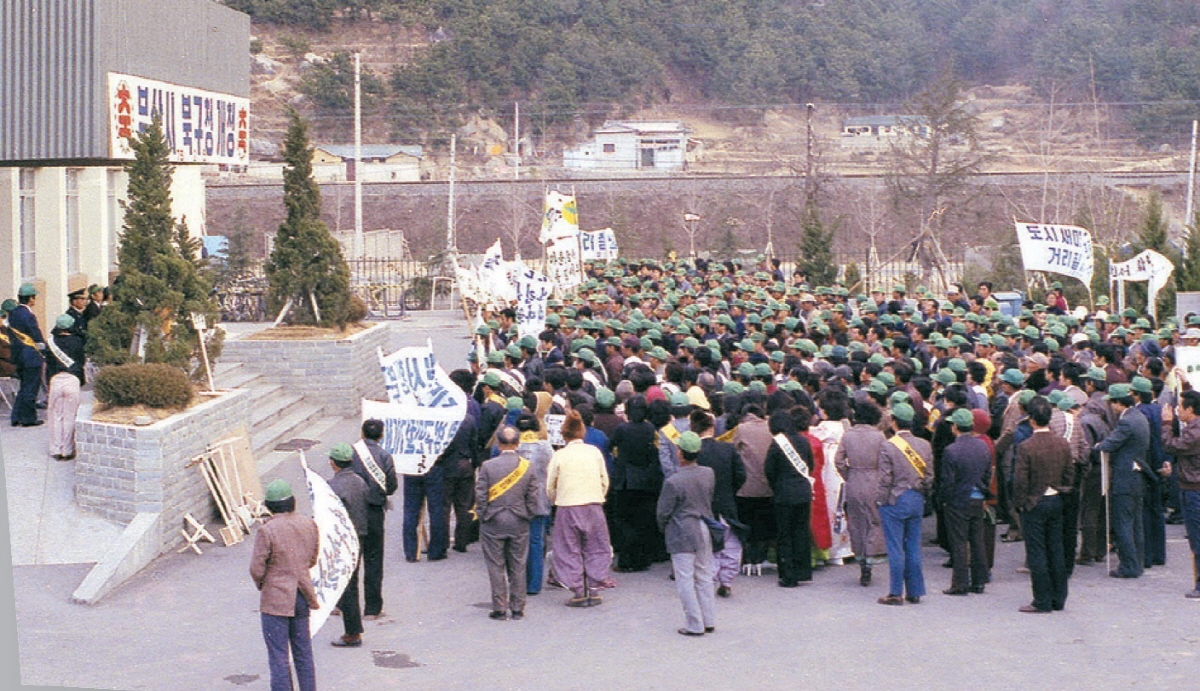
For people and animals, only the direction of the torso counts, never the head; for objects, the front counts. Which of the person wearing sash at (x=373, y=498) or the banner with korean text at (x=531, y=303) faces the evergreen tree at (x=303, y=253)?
the person wearing sash

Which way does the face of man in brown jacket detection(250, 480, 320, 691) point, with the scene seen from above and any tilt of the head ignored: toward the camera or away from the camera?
away from the camera

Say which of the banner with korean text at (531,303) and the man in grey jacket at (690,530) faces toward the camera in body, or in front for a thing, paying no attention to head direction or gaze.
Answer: the banner with korean text

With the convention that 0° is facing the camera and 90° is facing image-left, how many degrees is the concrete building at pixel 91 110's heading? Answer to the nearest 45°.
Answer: approximately 315°

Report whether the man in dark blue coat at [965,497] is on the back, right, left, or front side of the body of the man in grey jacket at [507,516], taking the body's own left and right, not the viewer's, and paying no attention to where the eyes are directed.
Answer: right

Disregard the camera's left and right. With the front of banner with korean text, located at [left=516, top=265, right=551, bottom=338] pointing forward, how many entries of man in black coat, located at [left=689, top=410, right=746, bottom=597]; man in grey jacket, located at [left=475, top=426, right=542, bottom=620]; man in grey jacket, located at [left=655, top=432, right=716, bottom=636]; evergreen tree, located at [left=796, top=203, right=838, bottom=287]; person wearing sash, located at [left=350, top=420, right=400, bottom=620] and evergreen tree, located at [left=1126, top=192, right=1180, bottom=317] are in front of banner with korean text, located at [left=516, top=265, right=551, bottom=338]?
4

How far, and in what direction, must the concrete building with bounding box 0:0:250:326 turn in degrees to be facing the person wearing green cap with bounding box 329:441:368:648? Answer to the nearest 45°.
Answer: approximately 45° to its right

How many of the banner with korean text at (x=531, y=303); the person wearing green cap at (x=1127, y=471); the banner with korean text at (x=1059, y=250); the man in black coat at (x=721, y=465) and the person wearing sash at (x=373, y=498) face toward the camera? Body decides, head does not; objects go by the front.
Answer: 2

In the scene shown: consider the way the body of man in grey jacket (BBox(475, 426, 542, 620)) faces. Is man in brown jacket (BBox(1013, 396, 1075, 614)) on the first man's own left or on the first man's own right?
on the first man's own right

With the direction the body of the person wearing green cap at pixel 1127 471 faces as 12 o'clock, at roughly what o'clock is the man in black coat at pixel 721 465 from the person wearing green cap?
The man in black coat is roughly at 11 o'clock from the person wearing green cap.

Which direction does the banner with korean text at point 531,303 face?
toward the camera

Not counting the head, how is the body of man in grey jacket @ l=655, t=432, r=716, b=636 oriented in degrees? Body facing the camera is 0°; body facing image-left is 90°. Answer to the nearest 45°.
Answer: approximately 135°

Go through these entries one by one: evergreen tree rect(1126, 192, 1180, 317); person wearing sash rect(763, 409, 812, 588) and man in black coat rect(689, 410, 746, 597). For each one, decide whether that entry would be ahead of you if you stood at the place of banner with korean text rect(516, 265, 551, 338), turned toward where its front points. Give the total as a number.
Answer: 2

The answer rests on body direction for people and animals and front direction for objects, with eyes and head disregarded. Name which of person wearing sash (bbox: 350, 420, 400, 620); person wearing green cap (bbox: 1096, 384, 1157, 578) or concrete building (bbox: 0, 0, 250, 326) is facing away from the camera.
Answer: the person wearing sash

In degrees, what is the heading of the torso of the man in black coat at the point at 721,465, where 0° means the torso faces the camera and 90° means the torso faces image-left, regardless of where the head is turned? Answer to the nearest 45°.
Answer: approximately 135°

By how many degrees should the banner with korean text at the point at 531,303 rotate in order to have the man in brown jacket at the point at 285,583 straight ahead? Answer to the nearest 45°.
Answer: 0° — it already faces them

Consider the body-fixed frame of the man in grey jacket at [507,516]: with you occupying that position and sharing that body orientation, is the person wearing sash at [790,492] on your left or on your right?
on your right
